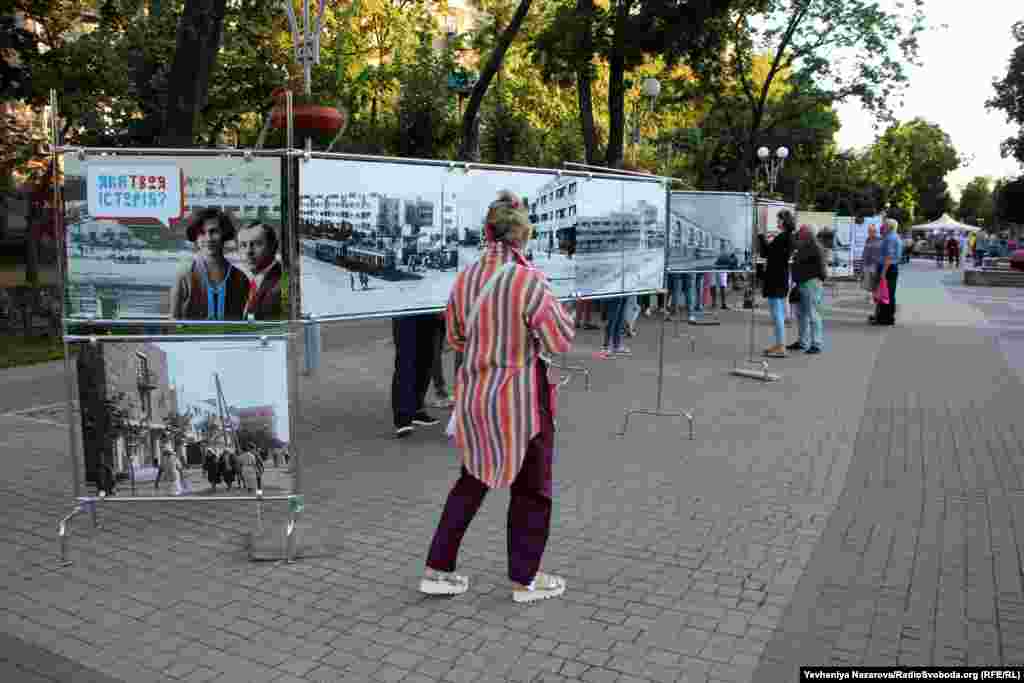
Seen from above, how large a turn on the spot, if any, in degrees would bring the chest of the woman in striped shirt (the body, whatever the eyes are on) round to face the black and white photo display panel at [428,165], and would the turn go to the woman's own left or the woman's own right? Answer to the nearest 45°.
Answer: approximately 45° to the woman's own left

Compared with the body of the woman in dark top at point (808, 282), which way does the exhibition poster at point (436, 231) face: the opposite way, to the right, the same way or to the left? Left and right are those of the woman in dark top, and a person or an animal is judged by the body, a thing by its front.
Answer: the opposite way

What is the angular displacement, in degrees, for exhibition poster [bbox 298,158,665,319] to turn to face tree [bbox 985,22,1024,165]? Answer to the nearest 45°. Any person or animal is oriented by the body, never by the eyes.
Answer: approximately 90° to its left

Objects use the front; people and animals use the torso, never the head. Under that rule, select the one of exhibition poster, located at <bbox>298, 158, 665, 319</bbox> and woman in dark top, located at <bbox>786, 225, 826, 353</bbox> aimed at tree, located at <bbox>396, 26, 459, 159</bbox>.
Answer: the woman in dark top

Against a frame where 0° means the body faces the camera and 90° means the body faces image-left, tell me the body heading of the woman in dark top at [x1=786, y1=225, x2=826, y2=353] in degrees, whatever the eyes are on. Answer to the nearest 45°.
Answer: approximately 135°

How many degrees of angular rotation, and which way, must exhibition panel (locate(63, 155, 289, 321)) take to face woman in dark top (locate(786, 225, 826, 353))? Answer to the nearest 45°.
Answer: approximately 135° to its left

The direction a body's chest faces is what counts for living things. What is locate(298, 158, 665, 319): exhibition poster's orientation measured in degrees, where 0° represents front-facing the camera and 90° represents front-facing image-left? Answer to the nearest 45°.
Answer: approximately 315°

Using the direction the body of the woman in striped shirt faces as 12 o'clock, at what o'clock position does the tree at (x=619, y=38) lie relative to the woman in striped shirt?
The tree is roughly at 11 o'clock from the woman in striped shirt.

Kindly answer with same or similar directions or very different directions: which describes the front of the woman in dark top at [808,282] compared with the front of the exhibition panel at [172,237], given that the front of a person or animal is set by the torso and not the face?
very different directions

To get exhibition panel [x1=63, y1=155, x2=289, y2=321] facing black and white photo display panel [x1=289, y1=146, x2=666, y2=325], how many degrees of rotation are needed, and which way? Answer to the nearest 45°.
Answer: approximately 135° to its left

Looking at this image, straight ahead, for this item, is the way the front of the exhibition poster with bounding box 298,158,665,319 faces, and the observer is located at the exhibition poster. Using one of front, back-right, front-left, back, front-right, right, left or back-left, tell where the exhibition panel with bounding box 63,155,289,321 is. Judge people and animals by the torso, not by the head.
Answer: right

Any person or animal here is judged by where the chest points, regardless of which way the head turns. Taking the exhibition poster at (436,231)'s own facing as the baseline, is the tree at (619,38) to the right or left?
on its left

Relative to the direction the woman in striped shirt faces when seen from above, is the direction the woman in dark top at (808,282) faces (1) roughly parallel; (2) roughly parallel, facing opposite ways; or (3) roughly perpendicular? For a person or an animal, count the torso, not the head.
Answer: roughly perpendicular
